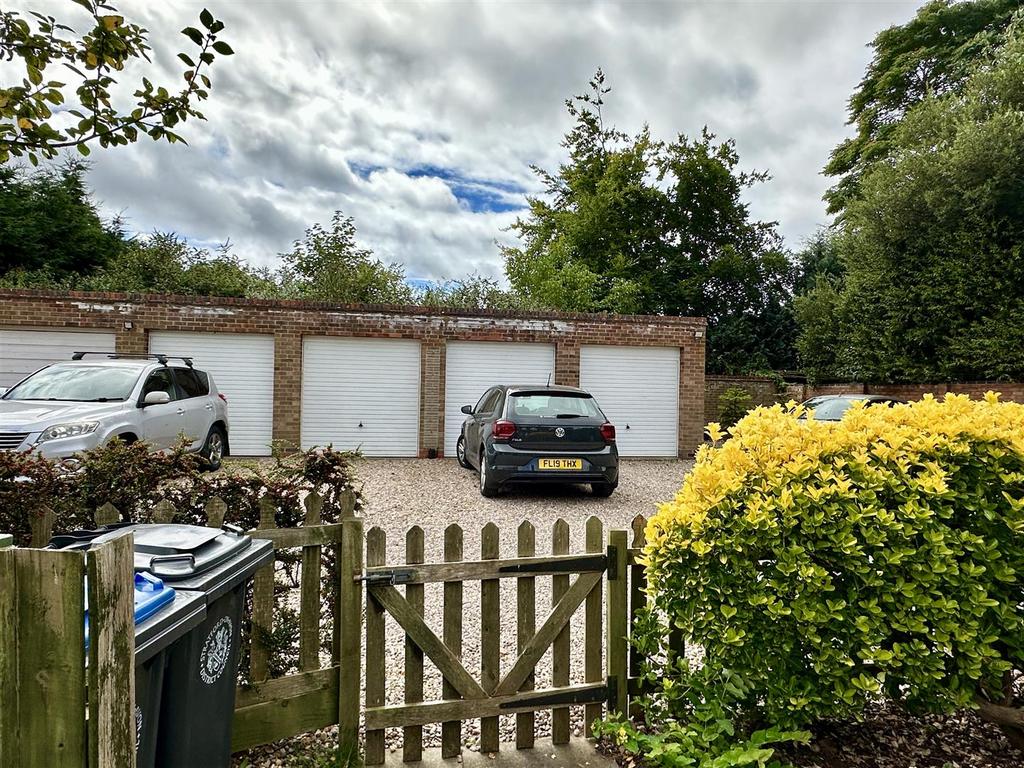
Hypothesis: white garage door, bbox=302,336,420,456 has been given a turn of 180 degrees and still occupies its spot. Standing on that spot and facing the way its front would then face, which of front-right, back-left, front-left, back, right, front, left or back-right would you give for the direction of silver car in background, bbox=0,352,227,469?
back-left

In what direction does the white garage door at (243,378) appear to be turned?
toward the camera

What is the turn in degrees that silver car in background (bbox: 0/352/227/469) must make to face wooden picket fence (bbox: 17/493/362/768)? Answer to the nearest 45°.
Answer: approximately 45° to its left

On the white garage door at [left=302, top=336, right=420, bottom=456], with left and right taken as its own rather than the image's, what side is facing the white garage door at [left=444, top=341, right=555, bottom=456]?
left

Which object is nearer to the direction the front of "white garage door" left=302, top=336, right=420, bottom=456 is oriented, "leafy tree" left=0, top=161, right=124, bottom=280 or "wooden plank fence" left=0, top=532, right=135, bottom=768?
the wooden plank fence

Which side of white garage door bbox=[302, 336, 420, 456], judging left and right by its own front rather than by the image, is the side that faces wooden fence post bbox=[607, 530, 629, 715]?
front

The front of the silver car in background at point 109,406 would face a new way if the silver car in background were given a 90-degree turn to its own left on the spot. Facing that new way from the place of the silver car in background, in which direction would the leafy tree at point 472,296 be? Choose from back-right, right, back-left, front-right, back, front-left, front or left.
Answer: left

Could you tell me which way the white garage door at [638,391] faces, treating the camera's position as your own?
facing the viewer

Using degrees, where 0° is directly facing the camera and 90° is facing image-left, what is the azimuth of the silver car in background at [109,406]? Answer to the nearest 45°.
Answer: approximately 45°

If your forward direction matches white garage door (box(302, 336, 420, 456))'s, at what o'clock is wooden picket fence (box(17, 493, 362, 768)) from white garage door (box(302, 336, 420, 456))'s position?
The wooden picket fence is roughly at 12 o'clock from the white garage door.

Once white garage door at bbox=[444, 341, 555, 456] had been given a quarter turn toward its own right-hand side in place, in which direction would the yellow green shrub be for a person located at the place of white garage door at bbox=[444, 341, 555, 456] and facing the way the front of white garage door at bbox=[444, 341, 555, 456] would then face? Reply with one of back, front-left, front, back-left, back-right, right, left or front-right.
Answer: left

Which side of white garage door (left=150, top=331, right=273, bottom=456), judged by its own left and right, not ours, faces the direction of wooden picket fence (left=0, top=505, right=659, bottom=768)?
front

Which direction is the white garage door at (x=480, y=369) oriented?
toward the camera

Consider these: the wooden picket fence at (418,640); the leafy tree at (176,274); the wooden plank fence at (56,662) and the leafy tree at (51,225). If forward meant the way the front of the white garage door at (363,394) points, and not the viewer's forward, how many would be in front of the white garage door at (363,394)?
2
